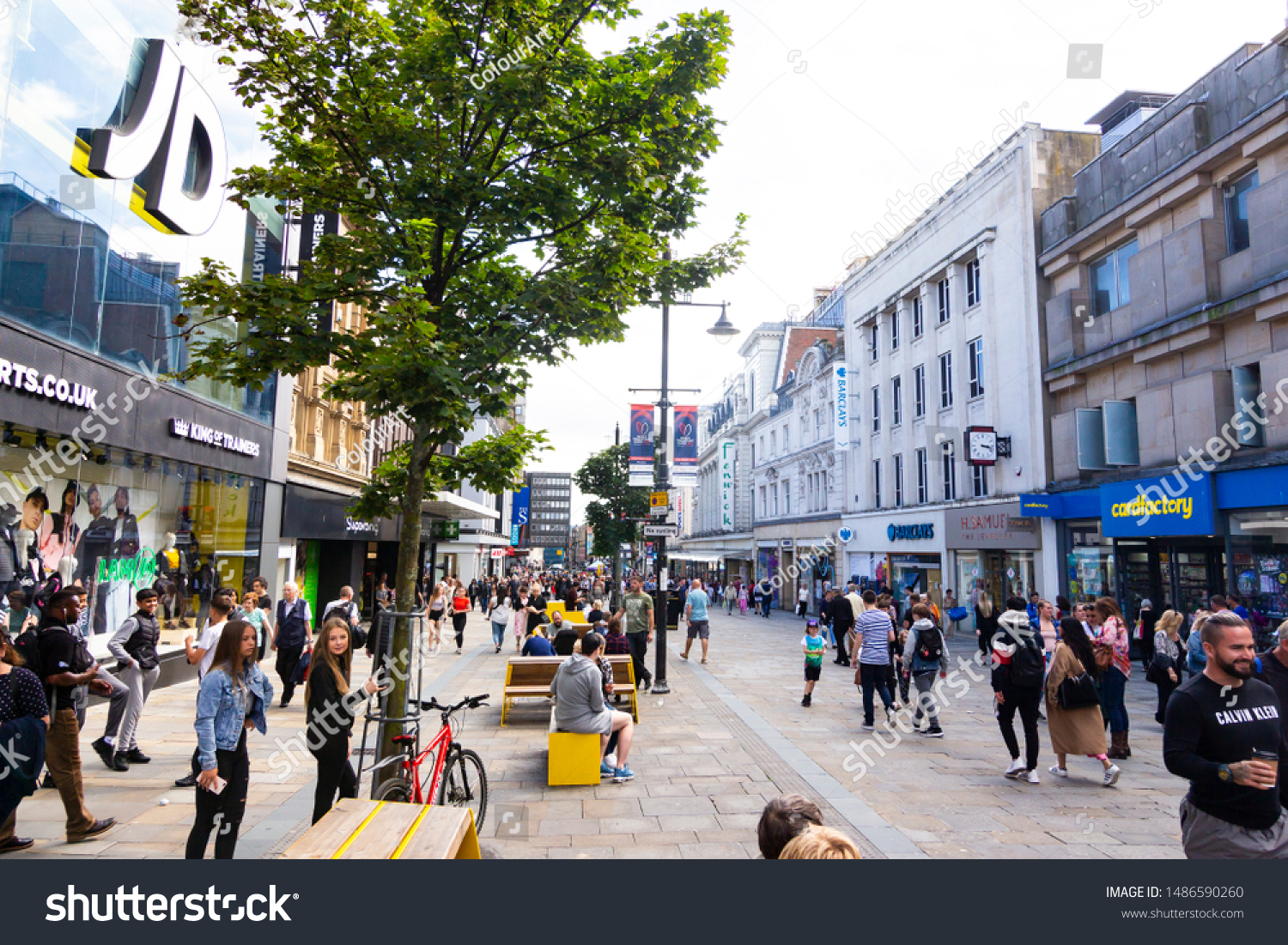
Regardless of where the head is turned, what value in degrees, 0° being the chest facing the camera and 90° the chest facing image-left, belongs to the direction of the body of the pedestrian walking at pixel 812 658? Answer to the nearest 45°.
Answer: approximately 0°

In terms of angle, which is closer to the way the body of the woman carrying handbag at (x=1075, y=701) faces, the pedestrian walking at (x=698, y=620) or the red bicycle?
the pedestrian walking

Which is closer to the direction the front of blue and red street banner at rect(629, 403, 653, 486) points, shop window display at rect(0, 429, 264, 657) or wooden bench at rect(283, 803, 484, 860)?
the wooden bench

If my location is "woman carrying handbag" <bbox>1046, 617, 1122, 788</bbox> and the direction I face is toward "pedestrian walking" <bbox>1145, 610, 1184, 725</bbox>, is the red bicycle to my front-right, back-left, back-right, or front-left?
back-left

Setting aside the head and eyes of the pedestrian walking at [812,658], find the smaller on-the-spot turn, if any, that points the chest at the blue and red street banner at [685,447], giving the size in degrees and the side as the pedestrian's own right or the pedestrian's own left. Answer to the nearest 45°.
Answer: approximately 135° to the pedestrian's own right

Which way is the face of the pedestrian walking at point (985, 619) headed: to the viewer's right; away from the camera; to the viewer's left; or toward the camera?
away from the camera

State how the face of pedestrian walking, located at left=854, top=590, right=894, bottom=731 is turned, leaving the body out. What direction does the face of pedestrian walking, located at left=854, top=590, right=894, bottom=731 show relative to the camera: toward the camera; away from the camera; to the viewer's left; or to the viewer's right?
away from the camera

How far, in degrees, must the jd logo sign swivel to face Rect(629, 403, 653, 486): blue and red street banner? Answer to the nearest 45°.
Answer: approximately 45° to its left
